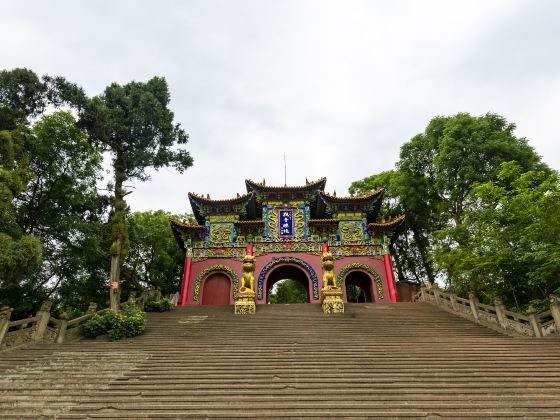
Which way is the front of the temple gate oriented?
toward the camera

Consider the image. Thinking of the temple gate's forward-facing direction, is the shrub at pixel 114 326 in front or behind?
in front

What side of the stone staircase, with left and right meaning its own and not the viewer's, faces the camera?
front

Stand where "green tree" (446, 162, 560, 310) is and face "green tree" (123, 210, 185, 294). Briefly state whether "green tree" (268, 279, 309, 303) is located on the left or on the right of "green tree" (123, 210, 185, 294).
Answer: right

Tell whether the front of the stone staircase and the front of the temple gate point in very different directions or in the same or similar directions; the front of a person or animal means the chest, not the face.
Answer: same or similar directions

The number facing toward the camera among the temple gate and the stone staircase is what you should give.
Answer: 2

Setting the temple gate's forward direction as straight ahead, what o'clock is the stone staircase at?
The stone staircase is roughly at 12 o'clock from the temple gate.

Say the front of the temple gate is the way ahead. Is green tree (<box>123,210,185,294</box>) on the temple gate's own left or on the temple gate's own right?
on the temple gate's own right

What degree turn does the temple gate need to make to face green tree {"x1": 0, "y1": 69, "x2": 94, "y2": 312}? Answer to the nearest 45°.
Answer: approximately 45° to its right

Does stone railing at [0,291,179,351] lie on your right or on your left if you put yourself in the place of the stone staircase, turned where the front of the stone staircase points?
on your right

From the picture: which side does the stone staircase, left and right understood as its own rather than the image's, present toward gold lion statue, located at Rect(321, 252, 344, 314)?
back

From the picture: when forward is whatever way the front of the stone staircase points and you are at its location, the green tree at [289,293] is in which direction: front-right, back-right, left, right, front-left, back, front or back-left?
back

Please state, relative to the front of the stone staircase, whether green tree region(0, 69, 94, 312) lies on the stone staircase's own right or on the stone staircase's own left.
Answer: on the stone staircase's own right

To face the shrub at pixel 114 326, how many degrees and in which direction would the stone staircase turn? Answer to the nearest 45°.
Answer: approximately 135° to its right

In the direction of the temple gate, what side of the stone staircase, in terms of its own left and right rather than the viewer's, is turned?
back

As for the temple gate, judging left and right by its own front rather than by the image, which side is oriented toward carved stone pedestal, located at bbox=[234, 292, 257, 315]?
front

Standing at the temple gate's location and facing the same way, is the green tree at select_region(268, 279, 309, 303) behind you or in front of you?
behind

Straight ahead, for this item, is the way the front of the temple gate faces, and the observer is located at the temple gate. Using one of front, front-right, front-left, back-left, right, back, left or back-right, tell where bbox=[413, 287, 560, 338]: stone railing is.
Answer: front-left
